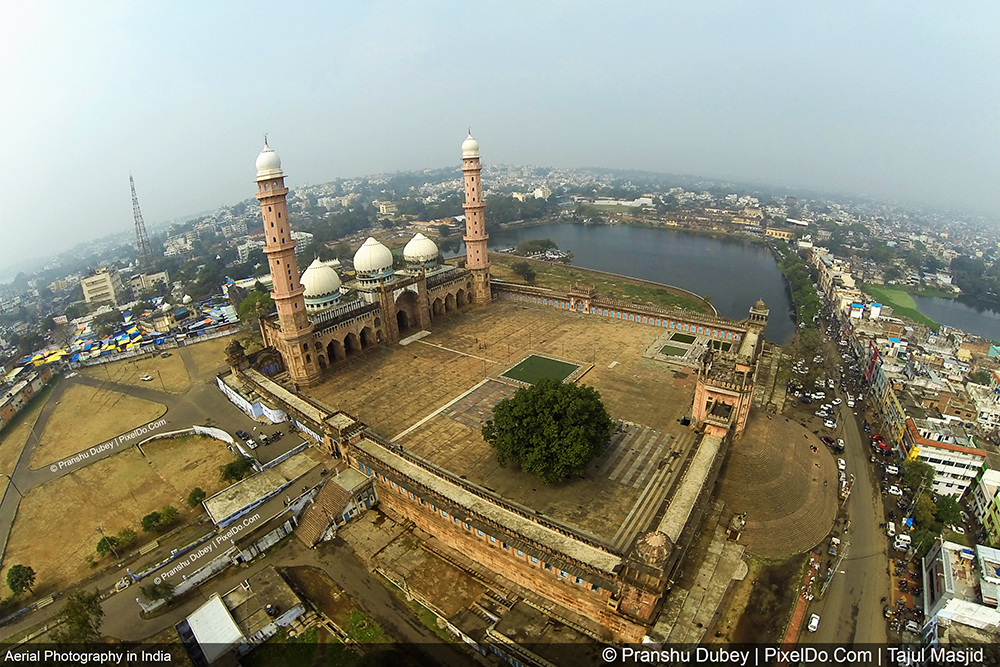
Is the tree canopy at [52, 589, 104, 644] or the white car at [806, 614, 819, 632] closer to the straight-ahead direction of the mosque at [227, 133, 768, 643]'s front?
the white car

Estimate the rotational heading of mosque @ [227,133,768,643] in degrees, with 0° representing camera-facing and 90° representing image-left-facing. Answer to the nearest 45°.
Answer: approximately 315°

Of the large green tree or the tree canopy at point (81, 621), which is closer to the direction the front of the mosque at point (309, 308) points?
the large green tree

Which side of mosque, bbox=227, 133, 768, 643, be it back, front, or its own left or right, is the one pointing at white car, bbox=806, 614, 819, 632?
front

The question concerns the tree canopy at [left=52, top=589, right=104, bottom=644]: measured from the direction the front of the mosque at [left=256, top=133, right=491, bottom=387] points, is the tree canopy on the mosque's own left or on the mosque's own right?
on the mosque's own right

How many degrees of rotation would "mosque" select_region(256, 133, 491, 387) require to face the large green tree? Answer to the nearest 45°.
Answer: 0° — it already faces it

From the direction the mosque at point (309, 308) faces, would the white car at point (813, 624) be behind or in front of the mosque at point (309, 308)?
in front

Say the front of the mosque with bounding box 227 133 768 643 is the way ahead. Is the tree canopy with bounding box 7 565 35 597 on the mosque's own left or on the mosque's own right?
on the mosque's own right

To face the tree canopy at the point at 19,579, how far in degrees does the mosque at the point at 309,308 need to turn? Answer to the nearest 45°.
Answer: approximately 90° to its right

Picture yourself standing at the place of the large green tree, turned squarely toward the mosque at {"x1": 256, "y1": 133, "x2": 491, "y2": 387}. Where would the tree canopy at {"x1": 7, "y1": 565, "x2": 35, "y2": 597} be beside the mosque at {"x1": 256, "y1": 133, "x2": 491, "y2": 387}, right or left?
left
